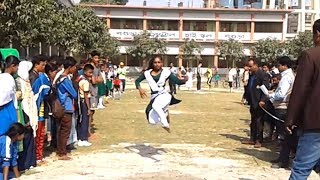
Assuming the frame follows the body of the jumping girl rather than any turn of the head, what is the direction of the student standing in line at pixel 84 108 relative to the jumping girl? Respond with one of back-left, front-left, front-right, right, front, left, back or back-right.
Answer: back-right

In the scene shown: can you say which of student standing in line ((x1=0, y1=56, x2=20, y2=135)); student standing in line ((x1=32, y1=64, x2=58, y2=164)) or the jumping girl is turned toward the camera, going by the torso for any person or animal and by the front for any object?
the jumping girl

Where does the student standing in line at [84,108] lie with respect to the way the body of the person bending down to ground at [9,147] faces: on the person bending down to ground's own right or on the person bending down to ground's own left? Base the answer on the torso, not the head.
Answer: on the person bending down to ground's own left

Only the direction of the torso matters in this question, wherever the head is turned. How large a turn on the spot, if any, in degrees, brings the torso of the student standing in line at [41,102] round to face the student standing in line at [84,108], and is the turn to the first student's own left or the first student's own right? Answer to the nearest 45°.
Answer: approximately 45° to the first student's own left

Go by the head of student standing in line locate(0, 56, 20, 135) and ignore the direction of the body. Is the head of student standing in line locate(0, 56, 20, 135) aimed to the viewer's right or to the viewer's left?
to the viewer's right

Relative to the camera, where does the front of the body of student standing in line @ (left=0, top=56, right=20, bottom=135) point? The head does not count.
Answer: to the viewer's right

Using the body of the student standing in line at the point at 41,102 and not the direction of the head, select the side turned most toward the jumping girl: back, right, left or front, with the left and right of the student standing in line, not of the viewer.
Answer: front

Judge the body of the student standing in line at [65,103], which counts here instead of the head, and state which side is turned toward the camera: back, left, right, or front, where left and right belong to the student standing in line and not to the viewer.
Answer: right

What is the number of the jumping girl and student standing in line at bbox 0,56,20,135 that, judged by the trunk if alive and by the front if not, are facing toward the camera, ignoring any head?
1

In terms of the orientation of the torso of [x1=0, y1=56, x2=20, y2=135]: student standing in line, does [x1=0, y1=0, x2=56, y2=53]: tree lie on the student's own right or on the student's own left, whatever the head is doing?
on the student's own left

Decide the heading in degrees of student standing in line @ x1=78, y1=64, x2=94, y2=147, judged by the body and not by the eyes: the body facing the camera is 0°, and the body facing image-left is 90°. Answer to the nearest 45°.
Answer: approximately 270°

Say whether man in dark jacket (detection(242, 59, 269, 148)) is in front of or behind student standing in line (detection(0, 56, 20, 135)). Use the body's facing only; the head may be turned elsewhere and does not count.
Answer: in front

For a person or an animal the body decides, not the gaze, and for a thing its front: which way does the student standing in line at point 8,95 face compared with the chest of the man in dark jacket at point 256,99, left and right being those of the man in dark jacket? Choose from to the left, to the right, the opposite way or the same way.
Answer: the opposite way

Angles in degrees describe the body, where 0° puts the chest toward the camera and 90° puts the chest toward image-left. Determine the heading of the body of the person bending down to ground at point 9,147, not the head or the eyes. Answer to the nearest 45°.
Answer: approximately 270°
